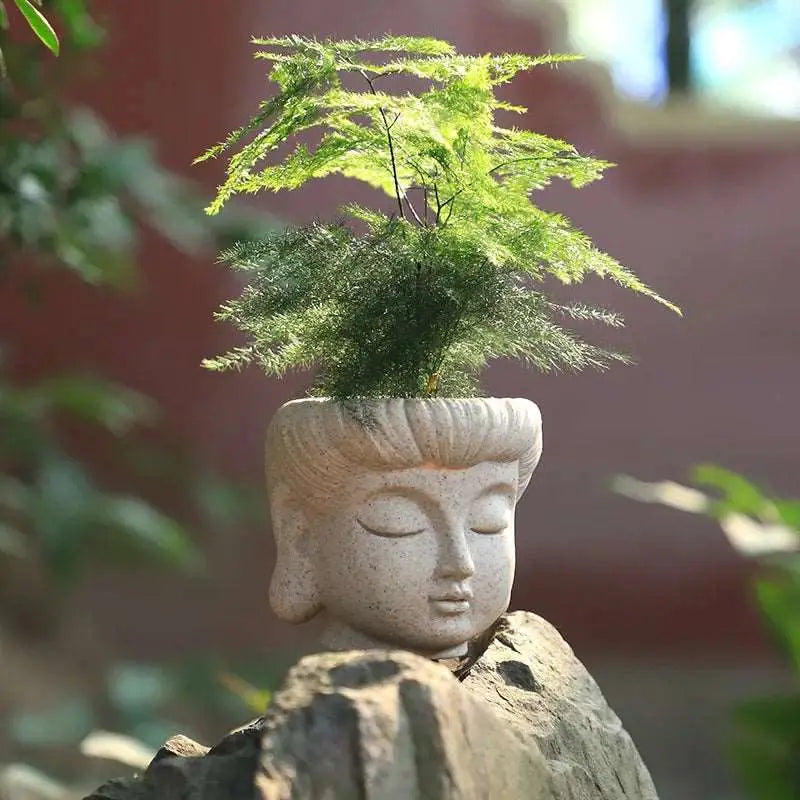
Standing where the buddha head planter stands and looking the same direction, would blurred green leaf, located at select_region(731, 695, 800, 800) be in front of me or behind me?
in front

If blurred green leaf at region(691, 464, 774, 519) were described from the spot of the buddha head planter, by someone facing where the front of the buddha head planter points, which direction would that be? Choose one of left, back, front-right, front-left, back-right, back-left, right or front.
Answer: front-left

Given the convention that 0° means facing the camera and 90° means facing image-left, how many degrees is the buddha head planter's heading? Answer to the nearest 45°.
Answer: approximately 315°

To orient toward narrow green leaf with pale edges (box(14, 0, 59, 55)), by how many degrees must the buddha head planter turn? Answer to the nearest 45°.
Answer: approximately 135° to its right

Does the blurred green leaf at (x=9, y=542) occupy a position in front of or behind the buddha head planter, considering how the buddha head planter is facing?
behind

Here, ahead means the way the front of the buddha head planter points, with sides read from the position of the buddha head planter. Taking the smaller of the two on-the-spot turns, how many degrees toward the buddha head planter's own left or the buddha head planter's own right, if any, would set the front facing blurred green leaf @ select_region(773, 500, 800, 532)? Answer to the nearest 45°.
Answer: approximately 45° to the buddha head planter's own left

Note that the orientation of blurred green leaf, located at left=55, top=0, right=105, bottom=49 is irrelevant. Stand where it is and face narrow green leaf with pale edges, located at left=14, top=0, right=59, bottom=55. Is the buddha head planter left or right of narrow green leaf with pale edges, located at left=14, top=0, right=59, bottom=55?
left
